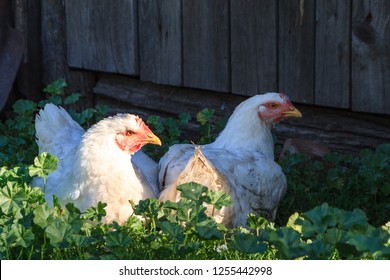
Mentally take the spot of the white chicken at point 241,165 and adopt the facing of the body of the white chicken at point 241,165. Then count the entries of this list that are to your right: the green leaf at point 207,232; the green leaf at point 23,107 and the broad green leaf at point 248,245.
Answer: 2

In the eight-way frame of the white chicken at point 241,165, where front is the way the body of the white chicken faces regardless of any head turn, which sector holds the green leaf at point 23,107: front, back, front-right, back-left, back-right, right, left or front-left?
back-left

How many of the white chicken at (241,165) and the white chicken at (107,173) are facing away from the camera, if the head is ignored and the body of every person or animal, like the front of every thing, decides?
0

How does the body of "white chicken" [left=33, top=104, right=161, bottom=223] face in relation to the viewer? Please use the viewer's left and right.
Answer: facing the viewer and to the right of the viewer

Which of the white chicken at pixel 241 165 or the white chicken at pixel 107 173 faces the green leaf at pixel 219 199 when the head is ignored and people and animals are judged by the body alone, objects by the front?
the white chicken at pixel 107 173

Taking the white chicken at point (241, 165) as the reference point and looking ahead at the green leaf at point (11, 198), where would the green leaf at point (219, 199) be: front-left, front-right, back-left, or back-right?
front-left

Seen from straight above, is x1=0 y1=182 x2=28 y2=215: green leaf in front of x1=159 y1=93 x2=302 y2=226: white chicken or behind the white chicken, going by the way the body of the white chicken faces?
behind

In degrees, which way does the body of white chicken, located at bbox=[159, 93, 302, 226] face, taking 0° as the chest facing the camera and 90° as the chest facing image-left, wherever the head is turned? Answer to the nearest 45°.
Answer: approximately 270°

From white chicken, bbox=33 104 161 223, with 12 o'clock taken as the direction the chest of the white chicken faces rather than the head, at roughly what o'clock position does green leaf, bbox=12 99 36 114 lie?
The green leaf is roughly at 7 o'clock from the white chicken.

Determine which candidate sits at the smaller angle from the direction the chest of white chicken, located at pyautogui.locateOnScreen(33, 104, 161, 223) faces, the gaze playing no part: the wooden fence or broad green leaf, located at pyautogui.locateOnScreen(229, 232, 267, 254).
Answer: the broad green leaf

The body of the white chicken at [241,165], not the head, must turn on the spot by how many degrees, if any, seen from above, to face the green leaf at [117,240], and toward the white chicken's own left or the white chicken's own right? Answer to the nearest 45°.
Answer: approximately 135° to the white chicken's own right
